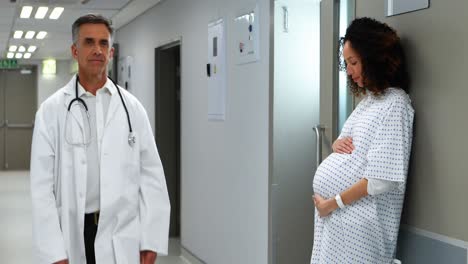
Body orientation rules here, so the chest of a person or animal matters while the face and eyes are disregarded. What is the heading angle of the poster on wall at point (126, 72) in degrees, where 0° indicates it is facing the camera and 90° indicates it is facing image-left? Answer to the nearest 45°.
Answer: approximately 45°

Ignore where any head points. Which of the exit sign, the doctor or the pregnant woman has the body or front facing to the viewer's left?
the pregnant woman

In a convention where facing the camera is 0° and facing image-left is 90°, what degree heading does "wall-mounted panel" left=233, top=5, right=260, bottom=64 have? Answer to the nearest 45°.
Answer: approximately 45°

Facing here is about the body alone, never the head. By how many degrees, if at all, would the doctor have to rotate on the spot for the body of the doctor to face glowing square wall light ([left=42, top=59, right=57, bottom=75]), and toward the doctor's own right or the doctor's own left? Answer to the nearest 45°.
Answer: approximately 180°

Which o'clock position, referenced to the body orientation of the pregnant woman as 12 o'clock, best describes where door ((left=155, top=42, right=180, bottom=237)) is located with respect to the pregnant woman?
The door is roughly at 2 o'clock from the pregnant woman.

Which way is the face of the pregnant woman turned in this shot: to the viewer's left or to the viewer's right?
to the viewer's left

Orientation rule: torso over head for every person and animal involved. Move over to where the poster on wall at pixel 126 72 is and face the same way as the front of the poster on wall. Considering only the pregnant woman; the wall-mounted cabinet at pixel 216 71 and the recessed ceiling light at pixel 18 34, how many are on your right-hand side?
1

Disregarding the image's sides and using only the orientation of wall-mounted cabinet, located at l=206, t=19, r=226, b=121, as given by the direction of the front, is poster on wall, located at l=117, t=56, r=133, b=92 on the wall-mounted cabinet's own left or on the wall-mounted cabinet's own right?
on the wall-mounted cabinet's own right
